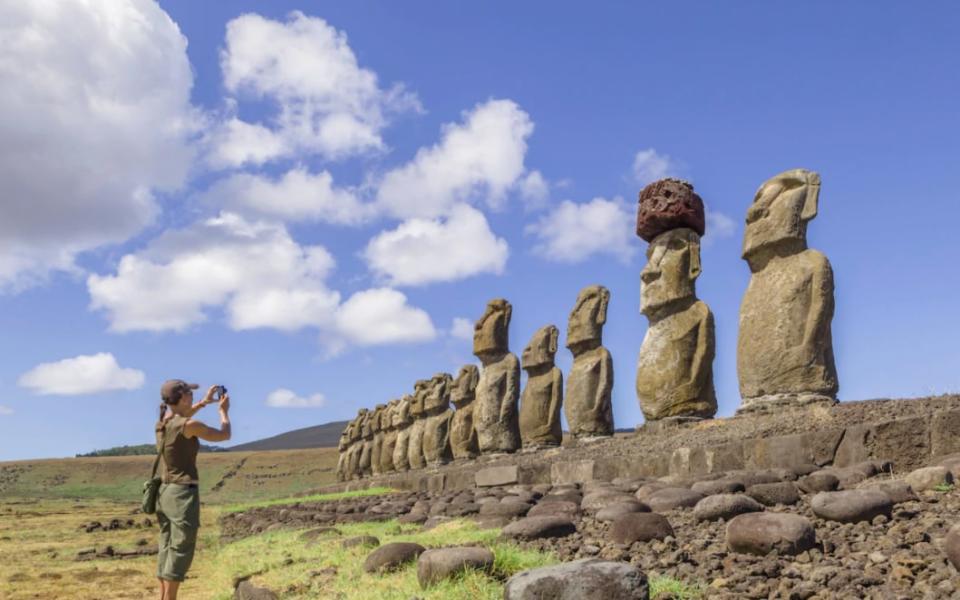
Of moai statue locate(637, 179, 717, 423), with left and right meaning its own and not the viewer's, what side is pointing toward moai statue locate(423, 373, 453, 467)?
right

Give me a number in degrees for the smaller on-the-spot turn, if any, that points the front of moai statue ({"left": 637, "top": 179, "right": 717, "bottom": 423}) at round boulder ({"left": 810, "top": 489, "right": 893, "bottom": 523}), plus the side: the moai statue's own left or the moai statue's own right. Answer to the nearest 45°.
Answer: approximately 45° to the moai statue's own left

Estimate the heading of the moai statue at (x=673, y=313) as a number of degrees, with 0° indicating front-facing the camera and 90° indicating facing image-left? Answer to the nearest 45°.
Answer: approximately 45°

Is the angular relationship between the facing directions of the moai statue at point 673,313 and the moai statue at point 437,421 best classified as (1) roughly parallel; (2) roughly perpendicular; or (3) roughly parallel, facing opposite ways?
roughly parallel

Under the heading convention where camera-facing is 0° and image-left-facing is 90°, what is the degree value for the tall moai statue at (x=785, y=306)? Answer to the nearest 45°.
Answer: approximately 45°

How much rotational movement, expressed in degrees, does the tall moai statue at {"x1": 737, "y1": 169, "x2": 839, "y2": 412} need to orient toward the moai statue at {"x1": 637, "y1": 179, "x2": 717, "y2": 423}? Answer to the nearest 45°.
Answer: approximately 90° to its right

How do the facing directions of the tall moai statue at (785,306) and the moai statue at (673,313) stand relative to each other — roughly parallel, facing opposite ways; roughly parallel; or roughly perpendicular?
roughly parallel

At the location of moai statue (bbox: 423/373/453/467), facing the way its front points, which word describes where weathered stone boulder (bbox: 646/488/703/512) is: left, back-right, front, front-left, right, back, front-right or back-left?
front-left

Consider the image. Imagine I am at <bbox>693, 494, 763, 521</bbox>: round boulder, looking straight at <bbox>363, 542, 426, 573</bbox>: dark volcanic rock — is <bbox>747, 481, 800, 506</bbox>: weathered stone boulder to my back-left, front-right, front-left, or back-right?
back-right

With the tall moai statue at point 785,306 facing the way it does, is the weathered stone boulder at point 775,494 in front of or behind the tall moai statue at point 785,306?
in front

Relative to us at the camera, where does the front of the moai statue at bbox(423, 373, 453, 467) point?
facing the viewer and to the left of the viewer

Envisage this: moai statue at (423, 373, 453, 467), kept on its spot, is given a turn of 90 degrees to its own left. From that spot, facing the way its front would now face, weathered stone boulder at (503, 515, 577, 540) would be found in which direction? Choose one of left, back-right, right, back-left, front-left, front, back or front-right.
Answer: front-right

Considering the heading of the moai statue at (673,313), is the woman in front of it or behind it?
in front

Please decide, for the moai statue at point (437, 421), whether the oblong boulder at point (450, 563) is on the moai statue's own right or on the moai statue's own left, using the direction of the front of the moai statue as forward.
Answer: on the moai statue's own left

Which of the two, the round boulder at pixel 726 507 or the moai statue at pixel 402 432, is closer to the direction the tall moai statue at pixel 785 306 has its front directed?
the round boulder

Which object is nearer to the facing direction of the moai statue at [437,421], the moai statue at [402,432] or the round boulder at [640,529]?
the round boulder

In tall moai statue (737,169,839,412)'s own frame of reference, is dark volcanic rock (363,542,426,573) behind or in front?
in front

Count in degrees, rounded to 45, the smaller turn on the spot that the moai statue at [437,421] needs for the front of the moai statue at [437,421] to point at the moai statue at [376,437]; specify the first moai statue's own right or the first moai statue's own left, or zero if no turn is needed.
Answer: approximately 135° to the first moai statue's own right

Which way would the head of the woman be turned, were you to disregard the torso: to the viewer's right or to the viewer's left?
to the viewer's right

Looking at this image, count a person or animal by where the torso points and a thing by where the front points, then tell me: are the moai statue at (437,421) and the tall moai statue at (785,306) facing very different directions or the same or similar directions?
same or similar directions
